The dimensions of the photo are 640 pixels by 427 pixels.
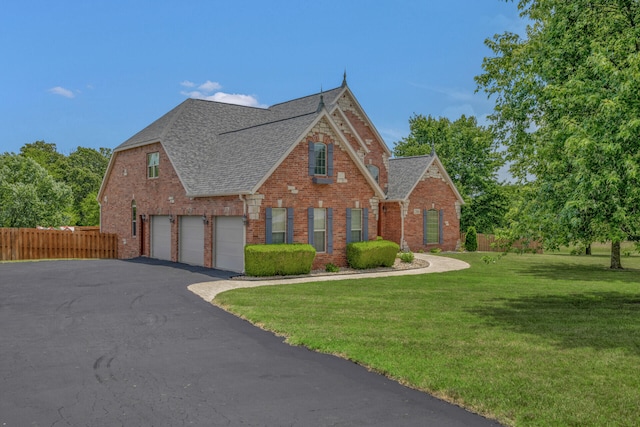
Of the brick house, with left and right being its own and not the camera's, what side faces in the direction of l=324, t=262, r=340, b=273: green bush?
front

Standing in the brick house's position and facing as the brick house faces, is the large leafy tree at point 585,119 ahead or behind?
ahead

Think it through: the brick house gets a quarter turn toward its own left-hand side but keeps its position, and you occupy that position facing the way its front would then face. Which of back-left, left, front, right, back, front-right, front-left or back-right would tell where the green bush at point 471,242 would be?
front

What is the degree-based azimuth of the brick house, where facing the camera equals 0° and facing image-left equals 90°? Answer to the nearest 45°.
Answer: approximately 315°

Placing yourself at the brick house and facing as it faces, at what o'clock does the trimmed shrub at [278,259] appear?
The trimmed shrub is roughly at 1 o'clock from the brick house.
